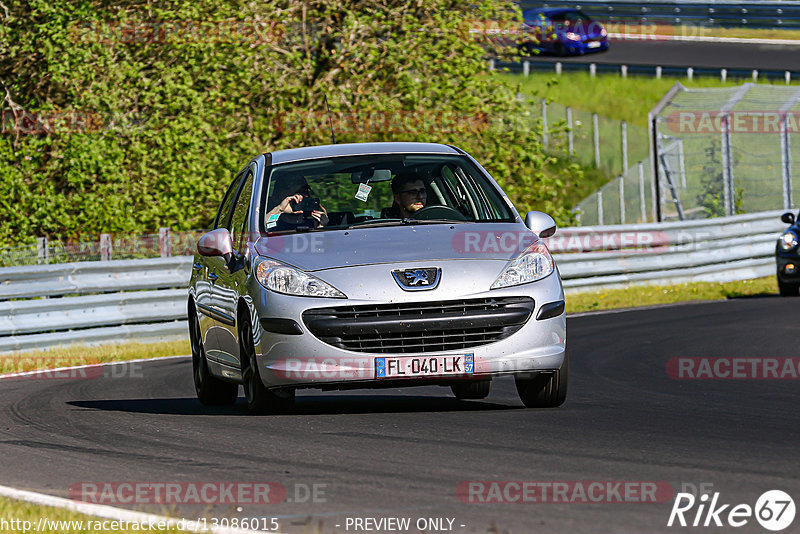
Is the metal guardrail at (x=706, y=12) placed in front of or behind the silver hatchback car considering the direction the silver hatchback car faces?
behind

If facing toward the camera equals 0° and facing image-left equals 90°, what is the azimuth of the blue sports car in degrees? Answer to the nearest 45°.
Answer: approximately 315°

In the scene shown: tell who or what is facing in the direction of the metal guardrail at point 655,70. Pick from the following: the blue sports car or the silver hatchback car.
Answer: the blue sports car

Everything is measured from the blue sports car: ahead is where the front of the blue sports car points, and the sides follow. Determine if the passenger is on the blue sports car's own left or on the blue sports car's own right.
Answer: on the blue sports car's own right

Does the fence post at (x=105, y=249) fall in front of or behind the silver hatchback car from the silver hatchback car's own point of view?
behind

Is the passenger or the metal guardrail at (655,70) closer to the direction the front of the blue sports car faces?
the metal guardrail

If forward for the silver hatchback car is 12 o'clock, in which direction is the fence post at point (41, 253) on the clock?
The fence post is roughly at 5 o'clock from the silver hatchback car.

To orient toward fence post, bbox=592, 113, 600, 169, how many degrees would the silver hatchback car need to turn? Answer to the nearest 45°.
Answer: approximately 180°

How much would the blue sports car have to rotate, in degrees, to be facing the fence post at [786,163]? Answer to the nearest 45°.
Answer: approximately 45° to its right

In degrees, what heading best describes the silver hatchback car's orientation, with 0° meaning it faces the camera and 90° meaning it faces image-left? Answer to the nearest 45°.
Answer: approximately 0°

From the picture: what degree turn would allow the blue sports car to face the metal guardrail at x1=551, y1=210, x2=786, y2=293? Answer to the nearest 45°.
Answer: approximately 45° to its right

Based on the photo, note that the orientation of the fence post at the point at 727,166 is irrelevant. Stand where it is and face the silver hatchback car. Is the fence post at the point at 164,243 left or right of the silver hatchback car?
right

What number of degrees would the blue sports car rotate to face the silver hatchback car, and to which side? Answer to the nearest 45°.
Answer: approximately 45° to its right
